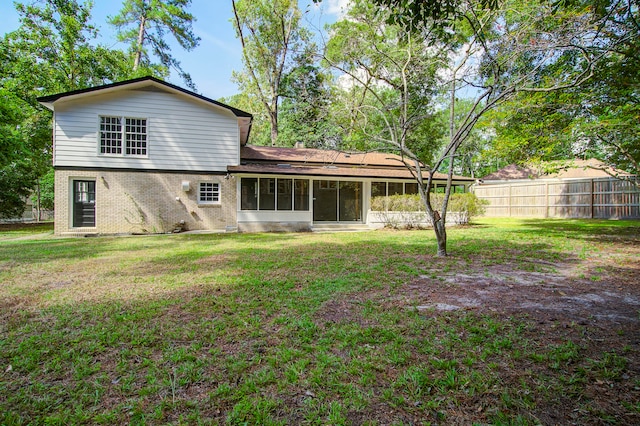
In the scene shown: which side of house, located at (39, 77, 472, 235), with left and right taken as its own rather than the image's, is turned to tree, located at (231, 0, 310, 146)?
front

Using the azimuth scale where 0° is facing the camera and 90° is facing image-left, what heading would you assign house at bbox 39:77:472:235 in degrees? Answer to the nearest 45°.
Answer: approximately 180°

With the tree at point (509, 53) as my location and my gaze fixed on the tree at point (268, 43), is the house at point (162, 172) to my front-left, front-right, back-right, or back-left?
front-left

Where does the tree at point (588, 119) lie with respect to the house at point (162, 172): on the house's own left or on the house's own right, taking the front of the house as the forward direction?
on the house's own right

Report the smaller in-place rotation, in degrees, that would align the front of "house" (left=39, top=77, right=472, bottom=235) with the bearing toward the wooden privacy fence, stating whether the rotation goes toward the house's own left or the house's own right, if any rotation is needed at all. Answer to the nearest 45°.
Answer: approximately 90° to the house's own right

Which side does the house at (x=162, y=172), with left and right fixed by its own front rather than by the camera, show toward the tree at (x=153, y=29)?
front

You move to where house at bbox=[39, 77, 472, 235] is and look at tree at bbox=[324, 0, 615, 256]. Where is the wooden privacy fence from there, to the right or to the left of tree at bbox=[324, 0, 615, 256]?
left
